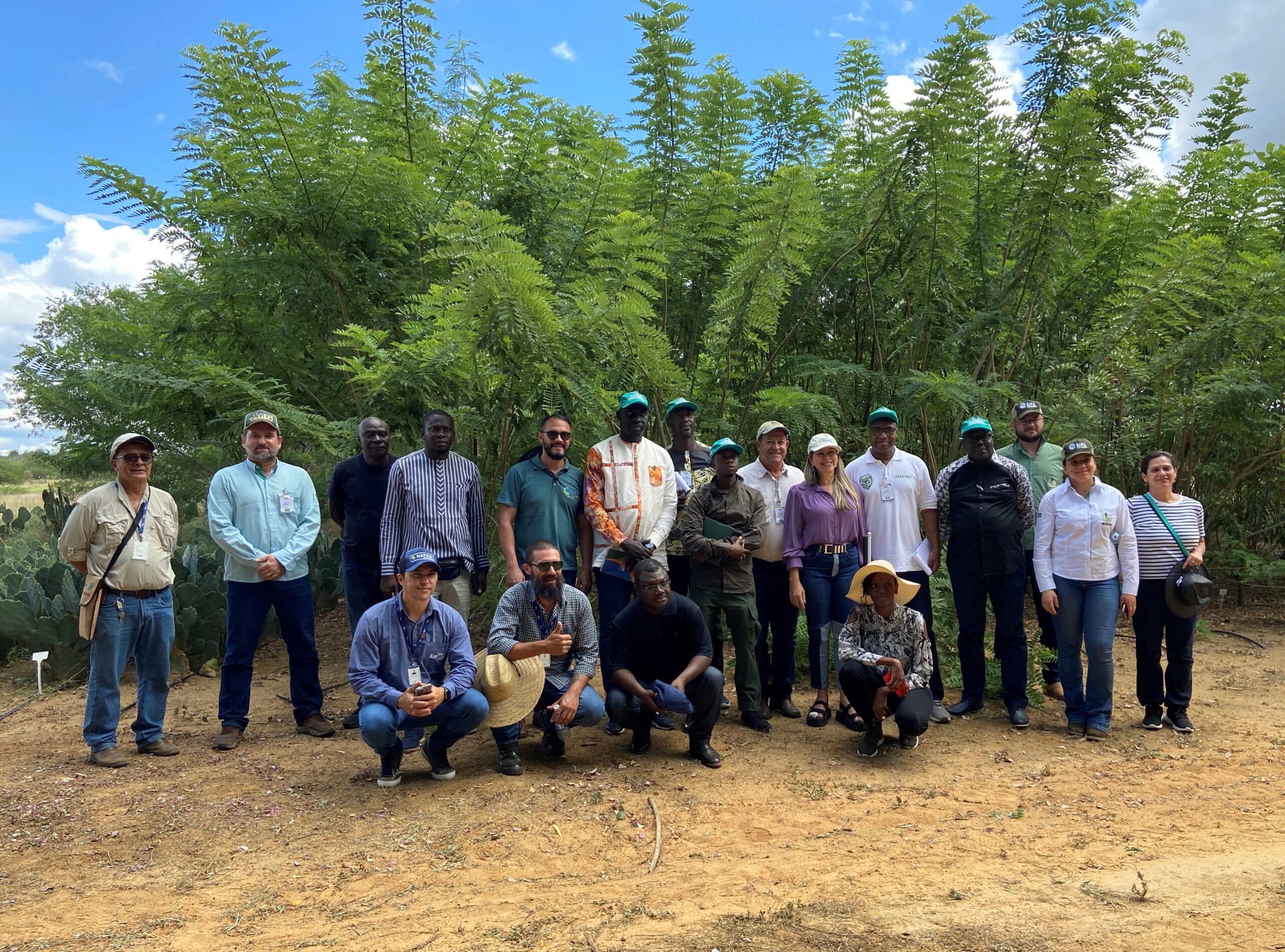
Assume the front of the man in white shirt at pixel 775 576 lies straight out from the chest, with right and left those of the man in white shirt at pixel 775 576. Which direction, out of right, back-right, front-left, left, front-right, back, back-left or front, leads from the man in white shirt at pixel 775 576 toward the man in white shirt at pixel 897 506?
left

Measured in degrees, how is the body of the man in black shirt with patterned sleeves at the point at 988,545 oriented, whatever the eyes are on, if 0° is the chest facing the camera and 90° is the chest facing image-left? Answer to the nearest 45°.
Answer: approximately 0°

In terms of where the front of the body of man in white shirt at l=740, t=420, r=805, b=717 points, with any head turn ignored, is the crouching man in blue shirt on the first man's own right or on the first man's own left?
on the first man's own right

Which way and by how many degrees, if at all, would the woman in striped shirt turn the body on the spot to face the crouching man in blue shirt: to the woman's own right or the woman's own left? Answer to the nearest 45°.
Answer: approximately 45° to the woman's own right

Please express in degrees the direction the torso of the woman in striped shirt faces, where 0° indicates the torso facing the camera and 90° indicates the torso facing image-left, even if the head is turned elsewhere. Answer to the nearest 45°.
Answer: approximately 0°

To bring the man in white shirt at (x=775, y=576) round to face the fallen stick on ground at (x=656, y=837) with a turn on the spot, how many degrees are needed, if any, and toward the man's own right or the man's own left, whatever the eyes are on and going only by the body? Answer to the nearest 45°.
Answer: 0° — they already face it

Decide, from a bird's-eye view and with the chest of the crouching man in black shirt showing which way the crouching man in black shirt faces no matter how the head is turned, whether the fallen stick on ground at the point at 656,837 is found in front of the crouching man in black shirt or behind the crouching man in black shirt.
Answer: in front
